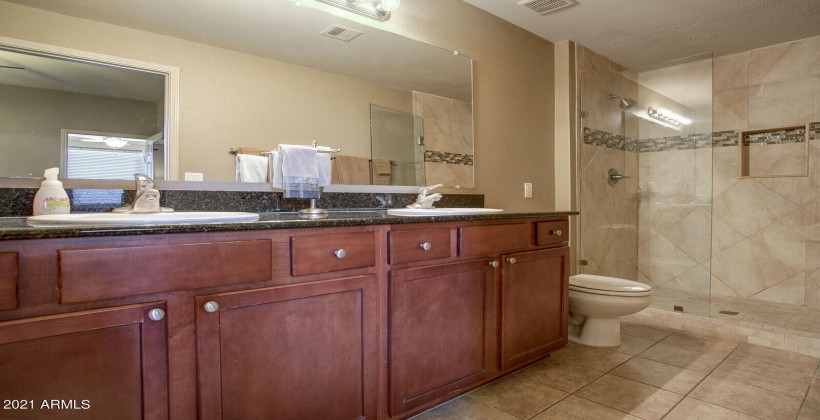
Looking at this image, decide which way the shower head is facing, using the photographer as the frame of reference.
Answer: facing to the right of the viewer

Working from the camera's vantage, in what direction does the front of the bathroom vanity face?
facing the viewer and to the right of the viewer

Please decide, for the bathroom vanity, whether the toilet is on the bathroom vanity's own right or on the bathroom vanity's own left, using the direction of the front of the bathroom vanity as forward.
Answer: on the bathroom vanity's own left

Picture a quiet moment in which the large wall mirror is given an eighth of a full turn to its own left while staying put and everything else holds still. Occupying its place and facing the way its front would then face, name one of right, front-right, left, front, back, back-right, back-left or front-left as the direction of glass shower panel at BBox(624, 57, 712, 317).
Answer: front

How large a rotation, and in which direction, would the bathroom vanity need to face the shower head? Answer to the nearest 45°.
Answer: approximately 90° to its left

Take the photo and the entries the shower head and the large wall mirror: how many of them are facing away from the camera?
0

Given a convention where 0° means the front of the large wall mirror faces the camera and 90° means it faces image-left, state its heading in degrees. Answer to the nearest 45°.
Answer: approximately 315°
